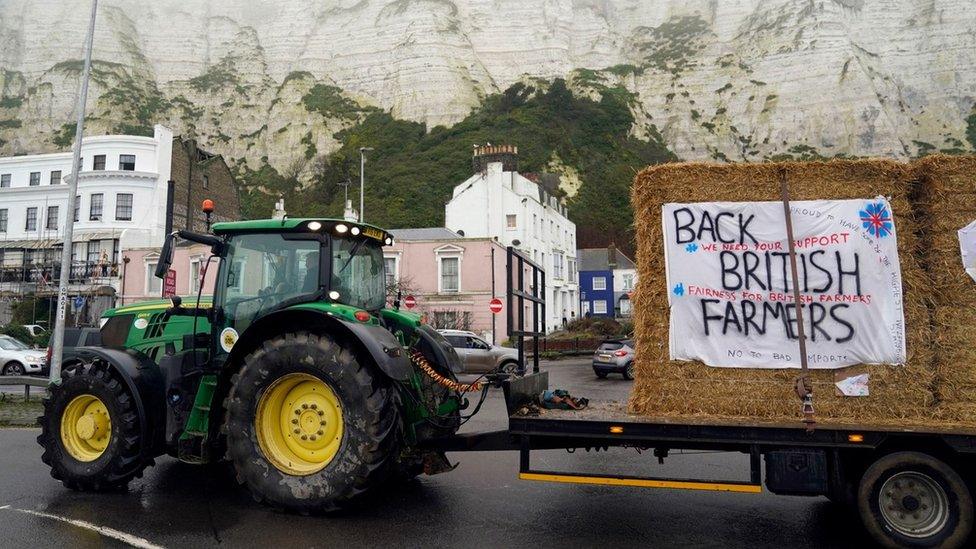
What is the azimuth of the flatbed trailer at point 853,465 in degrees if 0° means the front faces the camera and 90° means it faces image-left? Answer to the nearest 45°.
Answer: approximately 90°

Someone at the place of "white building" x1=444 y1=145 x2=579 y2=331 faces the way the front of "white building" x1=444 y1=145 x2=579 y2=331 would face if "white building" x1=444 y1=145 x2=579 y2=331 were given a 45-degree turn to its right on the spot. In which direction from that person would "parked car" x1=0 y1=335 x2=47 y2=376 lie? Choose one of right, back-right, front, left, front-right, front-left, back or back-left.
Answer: front-right

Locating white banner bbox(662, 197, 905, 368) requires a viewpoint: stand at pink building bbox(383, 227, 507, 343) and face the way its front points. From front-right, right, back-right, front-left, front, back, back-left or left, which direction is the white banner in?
front

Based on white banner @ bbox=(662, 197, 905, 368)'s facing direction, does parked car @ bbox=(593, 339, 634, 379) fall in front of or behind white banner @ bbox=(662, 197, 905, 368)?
behind

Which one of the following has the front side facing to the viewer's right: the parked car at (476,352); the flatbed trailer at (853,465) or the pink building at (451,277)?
the parked car

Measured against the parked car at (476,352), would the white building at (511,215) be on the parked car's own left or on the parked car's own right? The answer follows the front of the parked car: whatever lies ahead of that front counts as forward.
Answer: on the parked car's own left

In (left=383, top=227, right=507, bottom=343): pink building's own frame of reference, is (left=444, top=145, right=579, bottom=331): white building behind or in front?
behind

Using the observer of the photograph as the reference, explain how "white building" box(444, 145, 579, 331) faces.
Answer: facing the viewer and to the right of the viewer

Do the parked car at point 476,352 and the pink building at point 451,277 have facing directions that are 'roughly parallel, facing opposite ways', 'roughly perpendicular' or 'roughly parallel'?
roughly perpendicular

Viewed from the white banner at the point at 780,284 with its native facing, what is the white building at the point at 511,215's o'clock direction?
The white building is roughly at 5 o'clock from the white banner.
